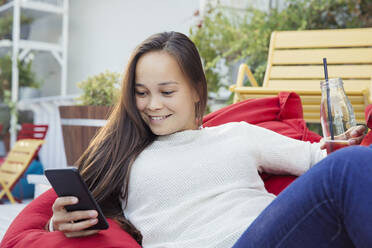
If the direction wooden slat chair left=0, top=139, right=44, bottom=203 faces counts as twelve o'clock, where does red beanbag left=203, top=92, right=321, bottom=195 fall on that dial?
The red beanbag is roughly at 10 o'clock from the wooden slat chair.

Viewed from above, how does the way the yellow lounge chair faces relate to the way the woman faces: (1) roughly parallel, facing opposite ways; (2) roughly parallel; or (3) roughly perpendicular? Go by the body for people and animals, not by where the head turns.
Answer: roughly parallel

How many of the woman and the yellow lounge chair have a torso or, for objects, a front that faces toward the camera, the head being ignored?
2

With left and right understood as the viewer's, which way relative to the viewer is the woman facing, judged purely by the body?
facing the viewer

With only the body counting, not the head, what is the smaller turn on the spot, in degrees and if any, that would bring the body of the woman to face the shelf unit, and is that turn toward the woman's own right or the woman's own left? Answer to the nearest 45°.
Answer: approximately 135° to the woman's own right

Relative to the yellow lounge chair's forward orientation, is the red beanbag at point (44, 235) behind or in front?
in front

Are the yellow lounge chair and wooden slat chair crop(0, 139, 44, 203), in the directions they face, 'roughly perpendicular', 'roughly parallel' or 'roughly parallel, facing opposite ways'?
roughly parallel

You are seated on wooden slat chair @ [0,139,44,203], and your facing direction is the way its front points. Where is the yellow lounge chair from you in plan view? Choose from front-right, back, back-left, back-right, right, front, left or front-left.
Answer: left

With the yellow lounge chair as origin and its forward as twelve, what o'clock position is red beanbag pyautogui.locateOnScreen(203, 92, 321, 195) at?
The red beanbag is roughly at 12 o'clock from the yellow lounge chair.

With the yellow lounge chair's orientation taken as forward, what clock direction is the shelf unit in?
The shelf unit is roughly at 4 o'clock from the yellow lounge chair.

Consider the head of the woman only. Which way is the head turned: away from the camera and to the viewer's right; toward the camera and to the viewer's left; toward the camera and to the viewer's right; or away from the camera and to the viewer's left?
toward the camera and to the viewer's left

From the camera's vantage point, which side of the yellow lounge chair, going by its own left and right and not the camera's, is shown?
front
